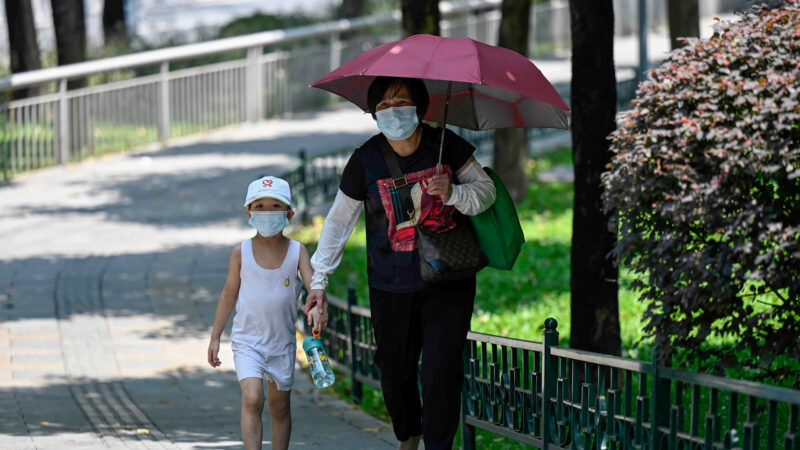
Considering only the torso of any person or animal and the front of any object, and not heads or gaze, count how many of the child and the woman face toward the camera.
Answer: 2

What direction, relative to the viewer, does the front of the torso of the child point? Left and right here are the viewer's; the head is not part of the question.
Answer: facing the viewer

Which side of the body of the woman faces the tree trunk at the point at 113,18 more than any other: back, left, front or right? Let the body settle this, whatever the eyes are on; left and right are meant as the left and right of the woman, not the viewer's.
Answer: back

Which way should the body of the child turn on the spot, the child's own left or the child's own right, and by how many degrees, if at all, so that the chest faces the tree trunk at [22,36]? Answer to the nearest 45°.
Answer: approximately 180°

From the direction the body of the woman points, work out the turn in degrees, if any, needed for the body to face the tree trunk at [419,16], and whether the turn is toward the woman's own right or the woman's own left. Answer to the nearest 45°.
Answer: approximately 180°

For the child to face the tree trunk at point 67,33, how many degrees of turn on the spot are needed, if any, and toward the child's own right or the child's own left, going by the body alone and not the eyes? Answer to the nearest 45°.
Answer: approximately 180°
